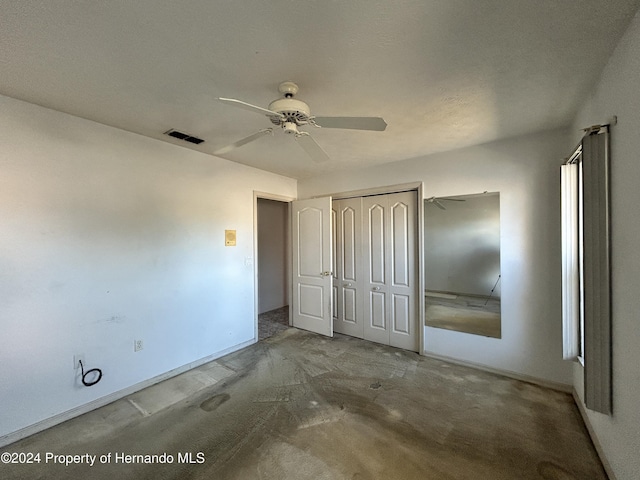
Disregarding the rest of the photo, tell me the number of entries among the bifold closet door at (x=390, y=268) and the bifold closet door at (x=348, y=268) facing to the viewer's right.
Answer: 0

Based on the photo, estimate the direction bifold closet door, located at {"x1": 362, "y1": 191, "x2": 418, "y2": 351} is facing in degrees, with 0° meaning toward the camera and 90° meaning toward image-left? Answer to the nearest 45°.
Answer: approximately 45°

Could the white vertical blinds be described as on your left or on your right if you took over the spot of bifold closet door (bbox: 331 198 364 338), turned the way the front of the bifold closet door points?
on your left

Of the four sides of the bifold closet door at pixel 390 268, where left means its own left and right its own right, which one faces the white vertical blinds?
left

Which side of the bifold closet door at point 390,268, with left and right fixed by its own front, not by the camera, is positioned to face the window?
left

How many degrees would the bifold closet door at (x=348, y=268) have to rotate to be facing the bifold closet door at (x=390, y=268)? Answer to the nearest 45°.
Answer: approximately 90° to its left

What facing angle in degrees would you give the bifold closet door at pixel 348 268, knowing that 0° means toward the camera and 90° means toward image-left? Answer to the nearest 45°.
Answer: approximately 45°

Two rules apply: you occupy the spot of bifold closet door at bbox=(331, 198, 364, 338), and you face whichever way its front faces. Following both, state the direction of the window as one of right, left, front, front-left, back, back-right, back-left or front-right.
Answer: left

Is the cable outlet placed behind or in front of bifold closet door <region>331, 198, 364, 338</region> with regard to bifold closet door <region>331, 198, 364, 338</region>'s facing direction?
in front
